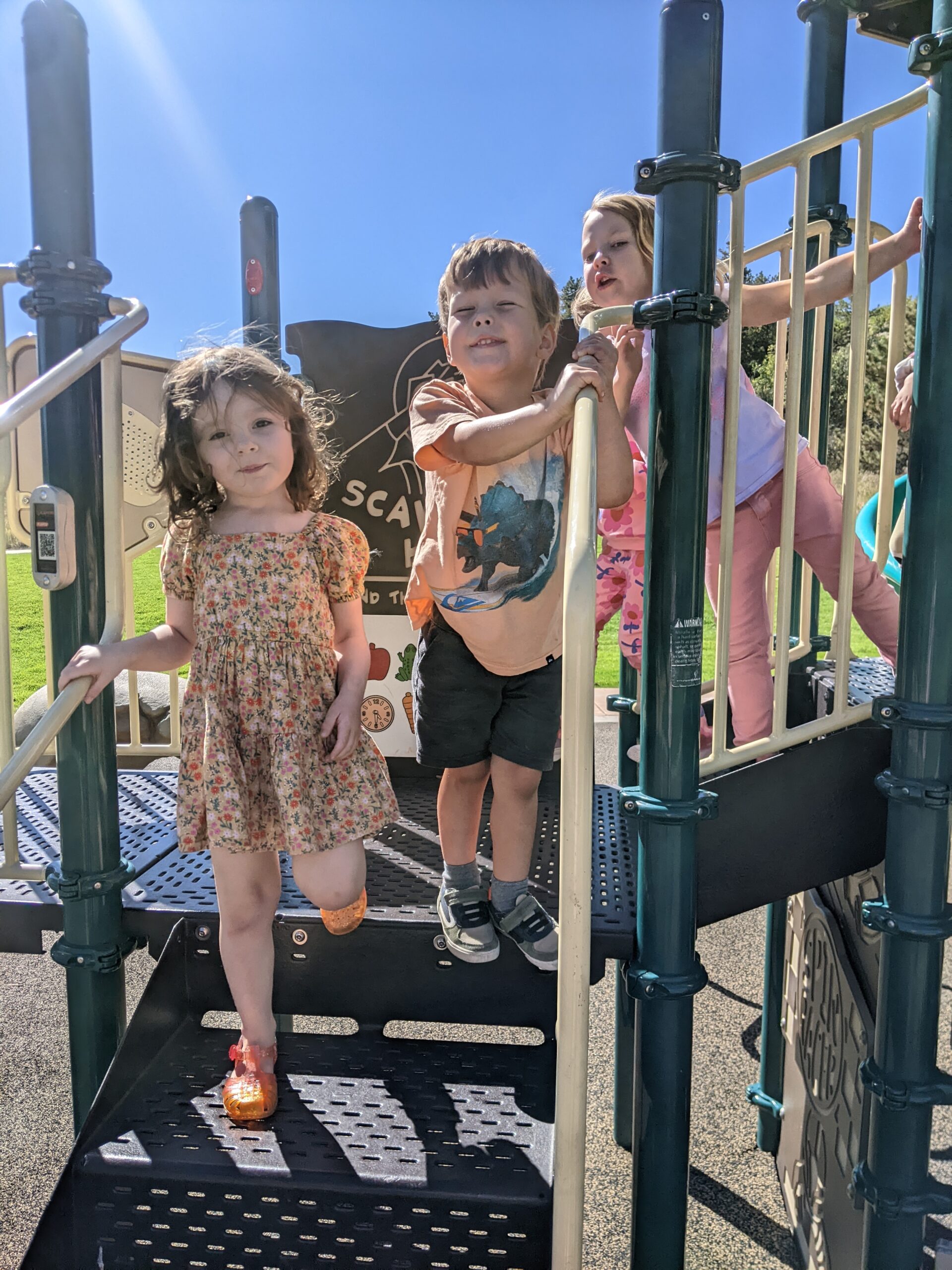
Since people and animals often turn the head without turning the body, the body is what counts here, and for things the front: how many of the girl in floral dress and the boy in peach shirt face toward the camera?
2

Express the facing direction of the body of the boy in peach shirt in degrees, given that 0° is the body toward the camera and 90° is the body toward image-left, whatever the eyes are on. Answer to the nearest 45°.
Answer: approximately 0°

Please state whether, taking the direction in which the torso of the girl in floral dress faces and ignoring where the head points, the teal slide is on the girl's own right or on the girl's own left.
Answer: on the girl's own left

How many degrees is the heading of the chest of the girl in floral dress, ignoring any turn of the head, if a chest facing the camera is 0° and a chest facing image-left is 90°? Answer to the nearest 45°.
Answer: approximately 0°

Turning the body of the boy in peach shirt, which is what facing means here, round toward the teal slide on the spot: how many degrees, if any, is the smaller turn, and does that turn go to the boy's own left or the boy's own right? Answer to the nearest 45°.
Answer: approximately 135° to the boy's own left
